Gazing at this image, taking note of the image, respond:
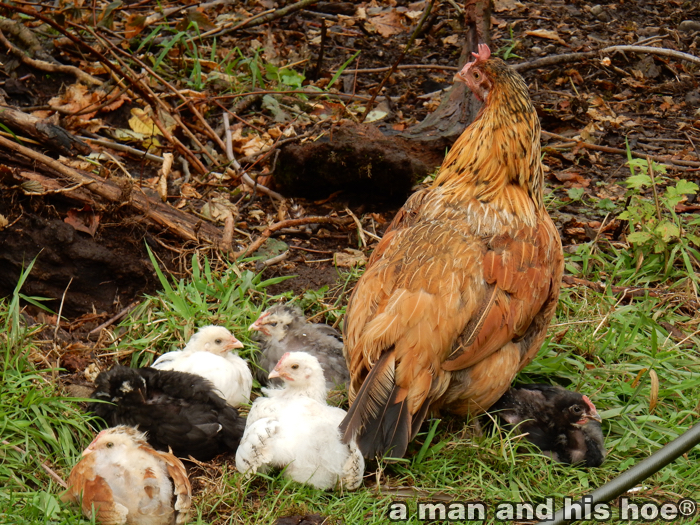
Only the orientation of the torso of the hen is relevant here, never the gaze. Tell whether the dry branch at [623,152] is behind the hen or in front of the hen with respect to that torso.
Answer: in front

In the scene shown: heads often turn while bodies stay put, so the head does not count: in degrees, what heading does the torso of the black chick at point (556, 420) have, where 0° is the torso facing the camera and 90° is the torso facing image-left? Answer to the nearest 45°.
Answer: approximately 315°

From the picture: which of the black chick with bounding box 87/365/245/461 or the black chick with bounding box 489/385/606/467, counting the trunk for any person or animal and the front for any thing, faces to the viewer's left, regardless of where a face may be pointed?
the black chick with bounding box 87/365/245/461

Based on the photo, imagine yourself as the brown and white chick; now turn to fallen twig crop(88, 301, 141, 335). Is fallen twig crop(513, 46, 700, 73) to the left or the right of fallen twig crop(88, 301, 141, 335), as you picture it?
right

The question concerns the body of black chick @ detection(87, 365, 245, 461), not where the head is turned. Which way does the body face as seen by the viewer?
to the viewer's left

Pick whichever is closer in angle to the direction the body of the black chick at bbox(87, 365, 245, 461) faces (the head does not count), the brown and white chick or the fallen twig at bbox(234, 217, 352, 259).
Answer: the brown and white chick

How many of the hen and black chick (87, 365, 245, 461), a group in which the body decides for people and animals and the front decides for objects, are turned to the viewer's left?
1

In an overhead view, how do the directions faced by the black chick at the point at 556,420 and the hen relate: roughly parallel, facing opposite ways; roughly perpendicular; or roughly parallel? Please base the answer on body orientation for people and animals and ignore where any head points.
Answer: roughly perpendicular

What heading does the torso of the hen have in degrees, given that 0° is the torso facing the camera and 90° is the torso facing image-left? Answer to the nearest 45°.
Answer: approximately 225°

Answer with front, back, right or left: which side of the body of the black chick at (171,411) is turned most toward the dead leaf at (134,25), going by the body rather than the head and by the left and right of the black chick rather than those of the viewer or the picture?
right

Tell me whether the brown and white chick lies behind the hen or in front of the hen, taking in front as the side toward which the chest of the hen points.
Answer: behind

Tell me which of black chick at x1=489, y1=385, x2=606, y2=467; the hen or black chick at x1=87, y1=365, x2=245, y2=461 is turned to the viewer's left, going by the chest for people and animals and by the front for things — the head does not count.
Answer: black chick at x1=87, y1=365, x2=245, y2=461
